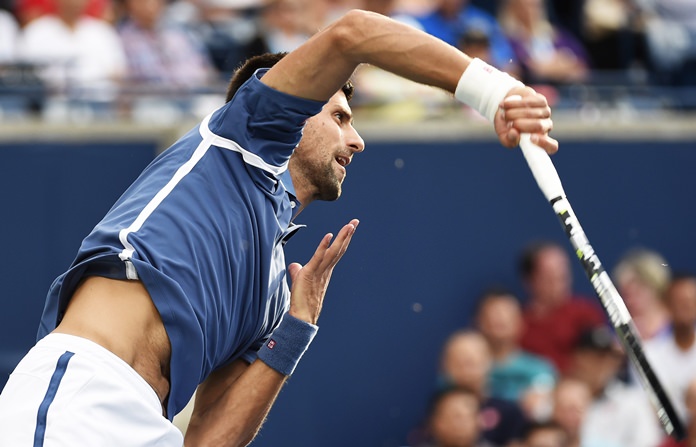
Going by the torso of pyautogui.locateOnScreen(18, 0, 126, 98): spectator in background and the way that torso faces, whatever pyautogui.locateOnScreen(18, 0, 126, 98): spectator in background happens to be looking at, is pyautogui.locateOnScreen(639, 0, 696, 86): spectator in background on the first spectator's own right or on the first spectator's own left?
on the first spectator's own left

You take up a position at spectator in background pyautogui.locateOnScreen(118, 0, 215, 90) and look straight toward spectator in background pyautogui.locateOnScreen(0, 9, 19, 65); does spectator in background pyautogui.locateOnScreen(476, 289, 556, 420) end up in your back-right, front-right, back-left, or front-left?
back-left

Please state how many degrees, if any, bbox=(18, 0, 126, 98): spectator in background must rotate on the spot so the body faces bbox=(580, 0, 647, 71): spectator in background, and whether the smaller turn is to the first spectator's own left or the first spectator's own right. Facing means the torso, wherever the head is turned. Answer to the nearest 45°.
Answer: approximately 90° to the first spectator's own left

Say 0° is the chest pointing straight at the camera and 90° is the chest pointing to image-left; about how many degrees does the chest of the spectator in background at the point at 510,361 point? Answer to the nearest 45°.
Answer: approximately 45°
